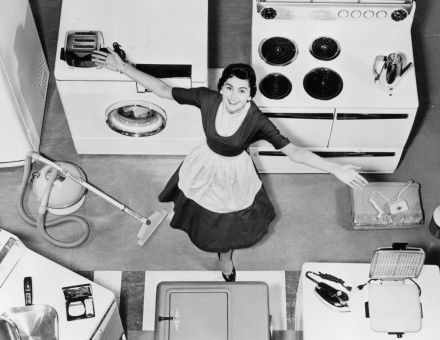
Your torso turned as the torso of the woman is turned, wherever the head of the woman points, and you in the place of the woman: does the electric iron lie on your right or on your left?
on your left

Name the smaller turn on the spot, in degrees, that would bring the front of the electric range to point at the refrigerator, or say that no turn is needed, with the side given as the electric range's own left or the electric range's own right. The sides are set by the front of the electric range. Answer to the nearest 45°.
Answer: approximately 90° to the electric range's own right

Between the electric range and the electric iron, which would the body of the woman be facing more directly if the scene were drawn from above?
the electric iron

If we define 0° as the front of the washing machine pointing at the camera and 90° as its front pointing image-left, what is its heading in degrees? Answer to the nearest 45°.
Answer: approximately 0°

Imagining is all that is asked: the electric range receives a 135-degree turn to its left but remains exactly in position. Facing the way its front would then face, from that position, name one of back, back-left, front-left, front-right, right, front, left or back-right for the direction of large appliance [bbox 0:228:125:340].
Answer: back

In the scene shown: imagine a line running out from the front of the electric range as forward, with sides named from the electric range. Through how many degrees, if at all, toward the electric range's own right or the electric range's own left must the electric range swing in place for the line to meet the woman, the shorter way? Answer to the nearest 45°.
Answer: approximately 45° to the electric range's own right

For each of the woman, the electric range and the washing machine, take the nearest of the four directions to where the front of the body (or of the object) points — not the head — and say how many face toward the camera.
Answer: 3

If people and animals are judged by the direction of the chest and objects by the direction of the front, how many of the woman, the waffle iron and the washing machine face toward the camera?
3

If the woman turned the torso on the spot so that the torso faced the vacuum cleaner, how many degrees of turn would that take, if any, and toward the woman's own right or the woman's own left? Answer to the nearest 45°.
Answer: approximately 135° to the woman's own right
